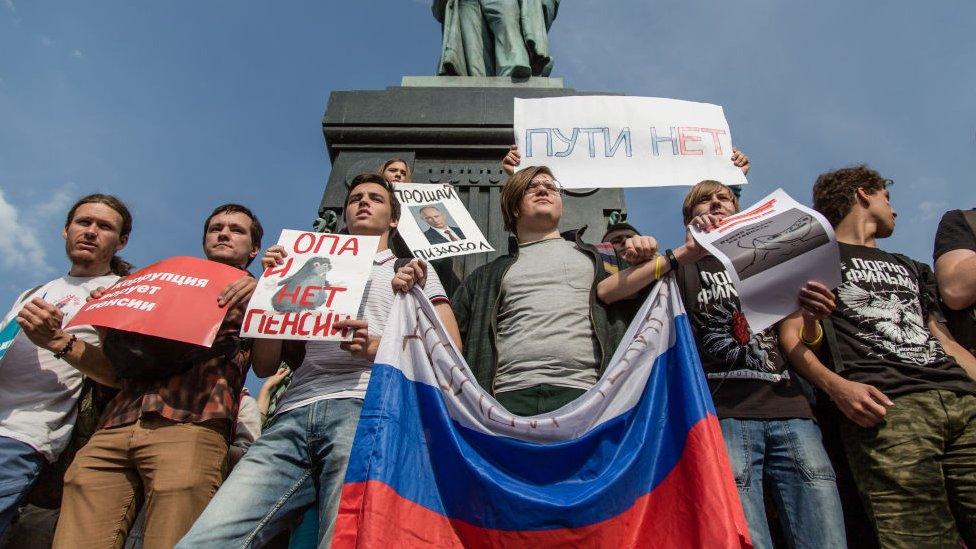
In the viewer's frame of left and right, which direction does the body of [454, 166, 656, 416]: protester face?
facing the viewer

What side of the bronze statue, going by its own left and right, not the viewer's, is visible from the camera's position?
front

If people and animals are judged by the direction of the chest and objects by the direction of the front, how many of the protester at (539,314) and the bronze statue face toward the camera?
2

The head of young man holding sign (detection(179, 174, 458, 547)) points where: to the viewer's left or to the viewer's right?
to the viewer's left

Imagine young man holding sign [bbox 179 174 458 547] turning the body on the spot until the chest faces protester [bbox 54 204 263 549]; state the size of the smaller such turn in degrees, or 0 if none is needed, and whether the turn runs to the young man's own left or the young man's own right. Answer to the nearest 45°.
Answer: approximately 90° to the young man's own right

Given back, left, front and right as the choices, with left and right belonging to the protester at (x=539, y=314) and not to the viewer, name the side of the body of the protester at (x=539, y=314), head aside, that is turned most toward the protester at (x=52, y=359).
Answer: right

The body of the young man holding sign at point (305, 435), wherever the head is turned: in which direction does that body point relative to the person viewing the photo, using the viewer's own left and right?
facing the viewer and to the left of the viewer

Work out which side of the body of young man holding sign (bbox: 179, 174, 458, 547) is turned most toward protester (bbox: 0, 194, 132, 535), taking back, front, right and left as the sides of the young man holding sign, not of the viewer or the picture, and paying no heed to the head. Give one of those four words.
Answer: right
